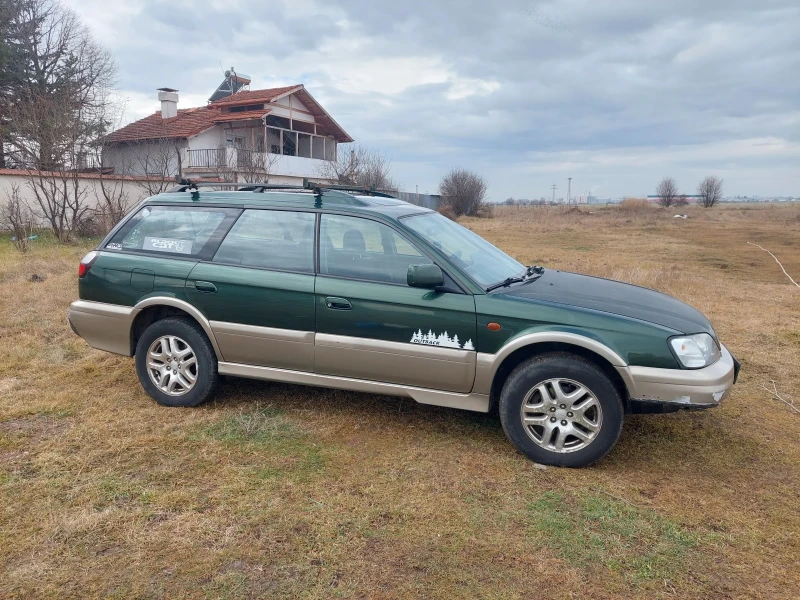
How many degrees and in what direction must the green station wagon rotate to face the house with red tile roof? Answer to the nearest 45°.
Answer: approximately 90° to its left

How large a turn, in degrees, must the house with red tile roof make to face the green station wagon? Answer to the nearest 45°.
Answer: approximately 45° to its right

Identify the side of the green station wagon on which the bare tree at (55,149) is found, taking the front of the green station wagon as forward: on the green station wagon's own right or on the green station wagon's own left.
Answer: on the green station wagon's own left

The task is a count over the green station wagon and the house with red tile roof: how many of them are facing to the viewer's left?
0

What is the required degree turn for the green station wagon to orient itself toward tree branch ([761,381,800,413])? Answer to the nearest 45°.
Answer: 0° — it already faces it

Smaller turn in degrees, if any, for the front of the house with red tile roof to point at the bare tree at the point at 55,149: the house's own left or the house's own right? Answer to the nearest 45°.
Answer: approximately 90° to the house's own right

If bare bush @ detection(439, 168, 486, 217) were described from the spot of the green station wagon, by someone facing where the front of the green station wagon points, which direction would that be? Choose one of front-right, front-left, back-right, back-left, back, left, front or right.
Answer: left

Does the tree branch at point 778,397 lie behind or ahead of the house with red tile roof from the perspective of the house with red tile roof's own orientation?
ahead

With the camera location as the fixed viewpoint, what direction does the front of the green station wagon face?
facing to the right of the viewer

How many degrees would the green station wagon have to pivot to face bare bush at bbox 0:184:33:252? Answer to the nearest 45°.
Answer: approximately 135° to its left

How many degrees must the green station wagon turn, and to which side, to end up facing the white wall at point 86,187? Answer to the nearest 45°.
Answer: approximately 135° to its left
